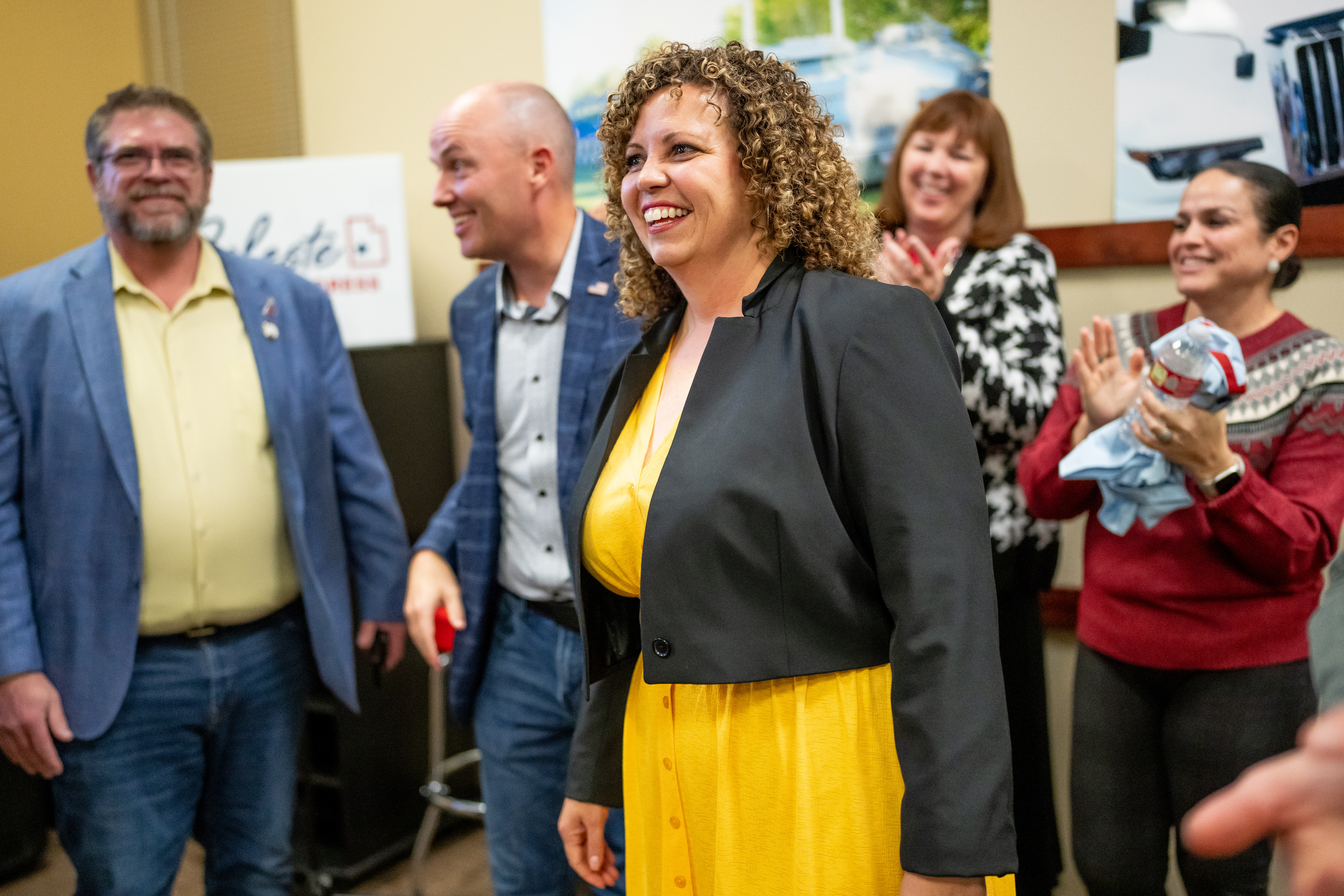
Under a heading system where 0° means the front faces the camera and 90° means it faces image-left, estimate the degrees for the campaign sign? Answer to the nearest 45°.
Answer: approximately 0°

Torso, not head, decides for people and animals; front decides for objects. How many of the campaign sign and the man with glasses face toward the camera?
2

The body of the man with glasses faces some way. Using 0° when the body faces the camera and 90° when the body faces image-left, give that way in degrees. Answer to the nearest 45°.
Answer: approximately 0°

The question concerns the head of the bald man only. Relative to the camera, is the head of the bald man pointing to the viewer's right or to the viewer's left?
to the viewer's left

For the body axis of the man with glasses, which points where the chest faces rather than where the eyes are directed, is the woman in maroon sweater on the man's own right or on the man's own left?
on the man's own left

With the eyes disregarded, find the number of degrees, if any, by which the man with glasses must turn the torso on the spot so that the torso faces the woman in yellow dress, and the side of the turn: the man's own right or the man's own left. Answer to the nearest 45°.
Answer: approximately 45° to the man's own left

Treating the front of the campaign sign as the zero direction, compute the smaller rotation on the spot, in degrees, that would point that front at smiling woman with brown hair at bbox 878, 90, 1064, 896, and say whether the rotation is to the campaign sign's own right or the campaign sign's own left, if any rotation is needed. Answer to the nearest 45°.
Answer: approximately 45° to the campaign sign's own left

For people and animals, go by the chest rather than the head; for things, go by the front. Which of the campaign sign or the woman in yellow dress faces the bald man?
the campaign sign
